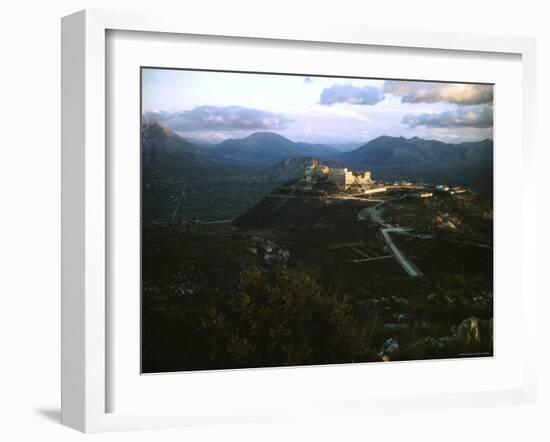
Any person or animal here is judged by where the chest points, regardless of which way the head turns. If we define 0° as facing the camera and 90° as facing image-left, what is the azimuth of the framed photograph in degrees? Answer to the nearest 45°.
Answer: approximately 315°
